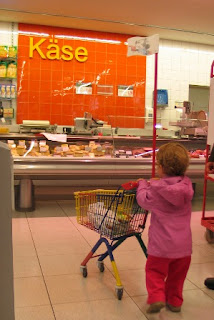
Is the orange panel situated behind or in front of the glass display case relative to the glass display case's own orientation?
behind

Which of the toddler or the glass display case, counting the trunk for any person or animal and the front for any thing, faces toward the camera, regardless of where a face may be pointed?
the glass display case

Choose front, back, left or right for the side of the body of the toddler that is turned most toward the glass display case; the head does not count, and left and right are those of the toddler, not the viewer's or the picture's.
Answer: front

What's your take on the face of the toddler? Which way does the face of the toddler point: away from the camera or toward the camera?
away from the camera

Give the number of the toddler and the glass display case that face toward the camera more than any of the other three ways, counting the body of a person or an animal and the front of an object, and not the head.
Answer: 1

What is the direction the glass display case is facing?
toward the camera

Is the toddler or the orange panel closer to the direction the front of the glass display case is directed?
the toddler

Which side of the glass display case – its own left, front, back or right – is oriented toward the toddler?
front

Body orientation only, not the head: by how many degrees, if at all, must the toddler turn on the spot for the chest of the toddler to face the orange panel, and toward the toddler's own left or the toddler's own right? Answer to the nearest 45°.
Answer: approximately 45° to the toddler's own right

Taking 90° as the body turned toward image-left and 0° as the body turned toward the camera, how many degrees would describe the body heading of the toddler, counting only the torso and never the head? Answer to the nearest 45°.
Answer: approximately 135°
